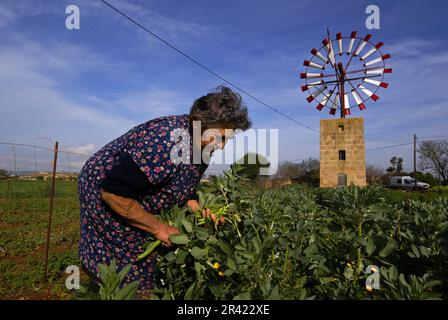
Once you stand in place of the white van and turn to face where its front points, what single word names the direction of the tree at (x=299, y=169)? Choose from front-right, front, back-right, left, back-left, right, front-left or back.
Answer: back-right

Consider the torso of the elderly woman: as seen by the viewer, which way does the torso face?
to the viewer's right

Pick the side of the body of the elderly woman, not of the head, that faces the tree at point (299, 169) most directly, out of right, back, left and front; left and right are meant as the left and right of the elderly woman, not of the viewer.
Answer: left

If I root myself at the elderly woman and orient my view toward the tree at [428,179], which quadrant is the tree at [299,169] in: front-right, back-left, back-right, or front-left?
front-left

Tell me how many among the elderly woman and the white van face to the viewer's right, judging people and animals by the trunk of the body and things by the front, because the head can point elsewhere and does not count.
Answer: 2

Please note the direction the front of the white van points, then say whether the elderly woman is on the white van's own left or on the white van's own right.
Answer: on the white van's own right

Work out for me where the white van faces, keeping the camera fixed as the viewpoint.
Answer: facing to the right of the viewer

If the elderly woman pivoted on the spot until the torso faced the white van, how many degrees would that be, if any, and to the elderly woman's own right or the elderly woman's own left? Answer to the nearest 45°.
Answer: approximately 45° to the elderly woman's own left

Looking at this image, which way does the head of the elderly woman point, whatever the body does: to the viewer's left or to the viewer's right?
to the viewer's right

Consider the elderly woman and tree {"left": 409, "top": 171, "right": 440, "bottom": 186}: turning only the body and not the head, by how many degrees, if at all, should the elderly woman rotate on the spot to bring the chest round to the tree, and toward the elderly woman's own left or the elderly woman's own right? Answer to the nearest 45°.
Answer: approximately 45° to the elderly woman's own left
